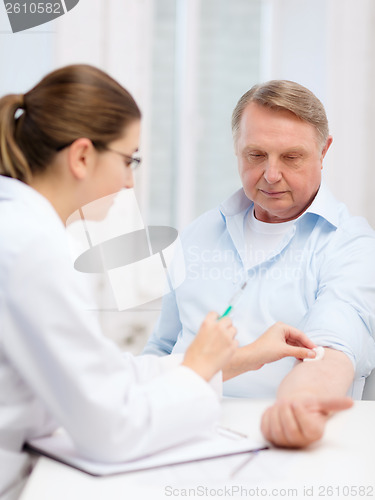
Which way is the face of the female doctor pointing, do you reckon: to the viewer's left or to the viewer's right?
to the viewer's right

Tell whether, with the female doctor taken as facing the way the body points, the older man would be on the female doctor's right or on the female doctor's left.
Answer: on the female doctor's left

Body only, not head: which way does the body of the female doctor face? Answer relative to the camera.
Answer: to the viewer's right
